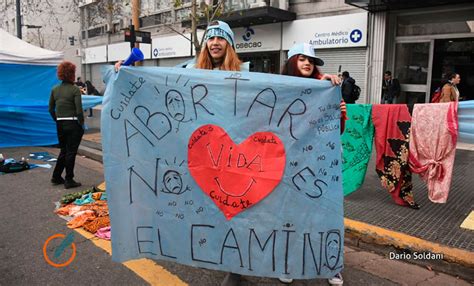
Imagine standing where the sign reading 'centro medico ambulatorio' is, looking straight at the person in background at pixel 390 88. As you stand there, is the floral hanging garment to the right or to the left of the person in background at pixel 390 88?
right

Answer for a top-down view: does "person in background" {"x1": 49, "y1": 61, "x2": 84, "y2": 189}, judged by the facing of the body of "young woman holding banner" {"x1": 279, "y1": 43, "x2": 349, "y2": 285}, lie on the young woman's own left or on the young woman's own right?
on the young woman's own right

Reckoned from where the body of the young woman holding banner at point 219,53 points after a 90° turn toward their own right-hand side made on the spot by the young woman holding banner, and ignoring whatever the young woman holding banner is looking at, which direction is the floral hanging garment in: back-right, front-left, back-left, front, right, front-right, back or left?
back-right

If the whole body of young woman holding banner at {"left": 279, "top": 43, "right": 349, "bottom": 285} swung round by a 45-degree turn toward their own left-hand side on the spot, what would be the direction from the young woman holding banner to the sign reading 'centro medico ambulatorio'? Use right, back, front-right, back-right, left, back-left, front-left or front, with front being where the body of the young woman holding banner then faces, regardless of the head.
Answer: back-left

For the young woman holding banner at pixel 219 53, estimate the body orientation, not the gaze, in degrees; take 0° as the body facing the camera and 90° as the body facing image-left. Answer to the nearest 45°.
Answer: approximately 0°

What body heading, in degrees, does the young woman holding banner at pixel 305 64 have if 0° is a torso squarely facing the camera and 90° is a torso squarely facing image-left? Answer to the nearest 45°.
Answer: approximately 0°

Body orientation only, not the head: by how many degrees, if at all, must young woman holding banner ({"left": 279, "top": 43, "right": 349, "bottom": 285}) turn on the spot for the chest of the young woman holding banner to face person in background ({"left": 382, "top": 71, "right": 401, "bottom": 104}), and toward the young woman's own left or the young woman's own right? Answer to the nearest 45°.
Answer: approximately 180°

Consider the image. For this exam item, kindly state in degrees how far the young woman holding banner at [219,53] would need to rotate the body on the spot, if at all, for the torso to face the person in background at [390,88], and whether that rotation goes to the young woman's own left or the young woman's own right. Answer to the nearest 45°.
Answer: approximately 135° to the young woman's own left

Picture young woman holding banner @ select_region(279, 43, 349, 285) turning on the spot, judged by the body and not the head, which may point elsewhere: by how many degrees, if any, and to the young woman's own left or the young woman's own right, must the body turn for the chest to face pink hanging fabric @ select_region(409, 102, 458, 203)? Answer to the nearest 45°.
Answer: approximately 135° to the young woman's own left

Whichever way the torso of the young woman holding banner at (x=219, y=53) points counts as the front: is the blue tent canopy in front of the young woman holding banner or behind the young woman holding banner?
behind

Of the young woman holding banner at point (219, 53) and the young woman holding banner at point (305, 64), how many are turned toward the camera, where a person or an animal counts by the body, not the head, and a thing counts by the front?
2
